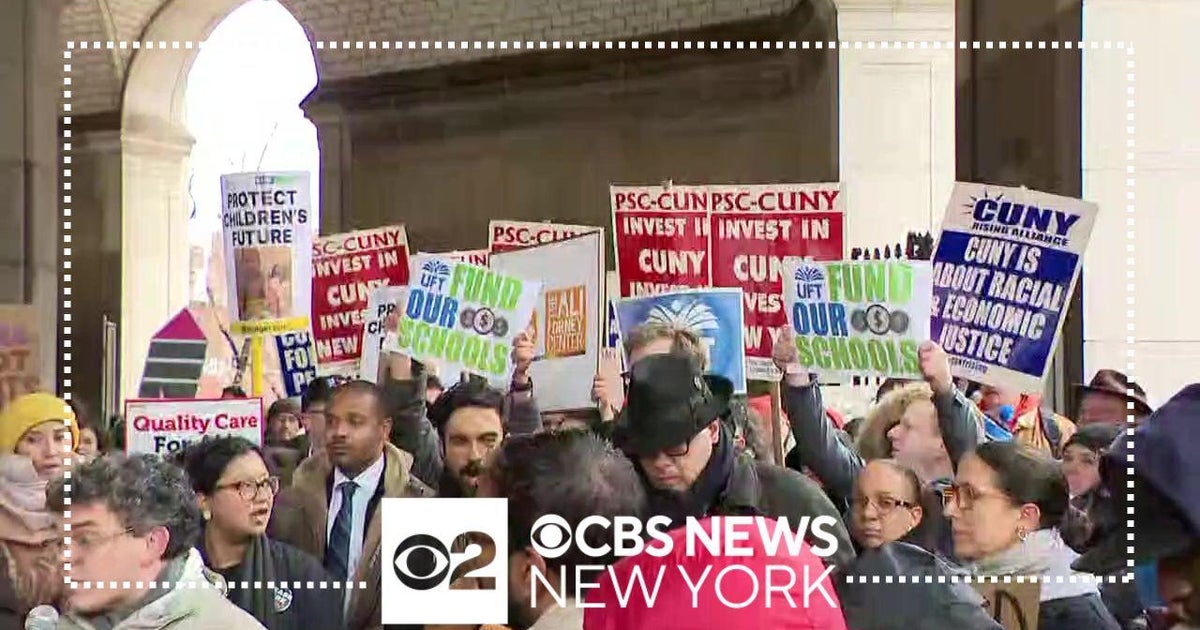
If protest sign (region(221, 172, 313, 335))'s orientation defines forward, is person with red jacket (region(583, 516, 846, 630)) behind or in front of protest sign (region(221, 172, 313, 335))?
in front

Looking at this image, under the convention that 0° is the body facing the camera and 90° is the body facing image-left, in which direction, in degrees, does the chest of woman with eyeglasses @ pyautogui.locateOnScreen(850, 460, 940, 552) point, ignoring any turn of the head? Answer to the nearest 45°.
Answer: approximately 45°

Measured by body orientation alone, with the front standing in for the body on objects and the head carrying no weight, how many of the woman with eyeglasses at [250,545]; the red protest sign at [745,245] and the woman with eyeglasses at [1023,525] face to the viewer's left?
1

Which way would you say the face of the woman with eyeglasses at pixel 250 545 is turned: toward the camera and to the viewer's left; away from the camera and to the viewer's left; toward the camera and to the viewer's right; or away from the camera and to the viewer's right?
toward the camera and to the viewer's right

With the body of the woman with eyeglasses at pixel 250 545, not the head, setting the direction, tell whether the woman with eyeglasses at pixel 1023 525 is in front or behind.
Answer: in front

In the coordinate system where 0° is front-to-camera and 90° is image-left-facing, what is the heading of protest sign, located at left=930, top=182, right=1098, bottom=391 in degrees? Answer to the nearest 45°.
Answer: approximately 0°

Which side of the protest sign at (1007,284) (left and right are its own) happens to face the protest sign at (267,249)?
right

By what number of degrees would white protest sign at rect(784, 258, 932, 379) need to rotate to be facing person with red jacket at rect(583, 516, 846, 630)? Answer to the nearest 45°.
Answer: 0° — it already faces them
